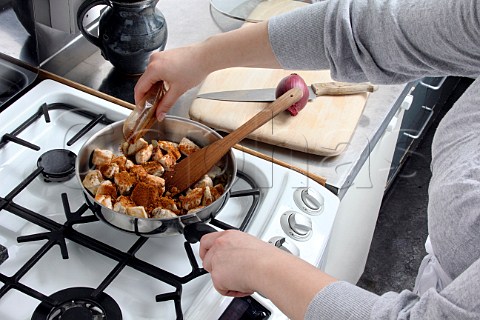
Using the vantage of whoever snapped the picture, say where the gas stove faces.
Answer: facing the viewer and to the right of the viewer
